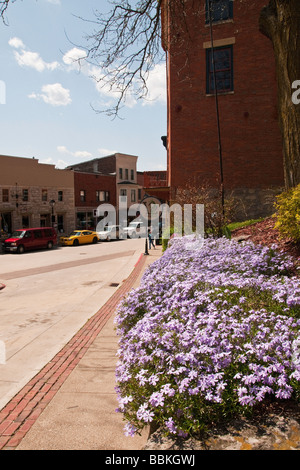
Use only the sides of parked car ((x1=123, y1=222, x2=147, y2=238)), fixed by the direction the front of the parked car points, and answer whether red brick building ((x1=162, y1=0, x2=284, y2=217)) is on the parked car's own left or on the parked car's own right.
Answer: on the parked car's own left

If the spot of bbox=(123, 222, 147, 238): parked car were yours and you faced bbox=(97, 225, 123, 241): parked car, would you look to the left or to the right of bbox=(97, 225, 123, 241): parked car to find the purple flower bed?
left

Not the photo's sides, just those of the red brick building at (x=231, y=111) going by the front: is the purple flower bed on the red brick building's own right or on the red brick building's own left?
on the red brick building's own left

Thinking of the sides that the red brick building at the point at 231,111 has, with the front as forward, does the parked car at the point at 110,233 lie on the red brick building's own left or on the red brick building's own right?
on the red brick building's own right

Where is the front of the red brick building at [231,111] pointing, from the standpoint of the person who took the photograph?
facing to the left of the viewer

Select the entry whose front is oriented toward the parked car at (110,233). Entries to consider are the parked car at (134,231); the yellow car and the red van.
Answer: the parked car at (134,231)

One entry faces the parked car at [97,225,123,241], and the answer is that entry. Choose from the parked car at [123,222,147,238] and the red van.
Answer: the parked car at [123,222,147,238]

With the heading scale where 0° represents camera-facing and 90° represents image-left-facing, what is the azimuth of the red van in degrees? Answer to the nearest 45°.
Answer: approximately 45°

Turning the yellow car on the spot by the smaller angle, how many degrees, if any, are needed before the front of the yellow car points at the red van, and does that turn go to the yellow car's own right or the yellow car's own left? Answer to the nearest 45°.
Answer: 0° — it already faces it

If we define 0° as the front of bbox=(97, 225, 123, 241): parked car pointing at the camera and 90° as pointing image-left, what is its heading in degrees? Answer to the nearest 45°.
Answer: approximately 45°
